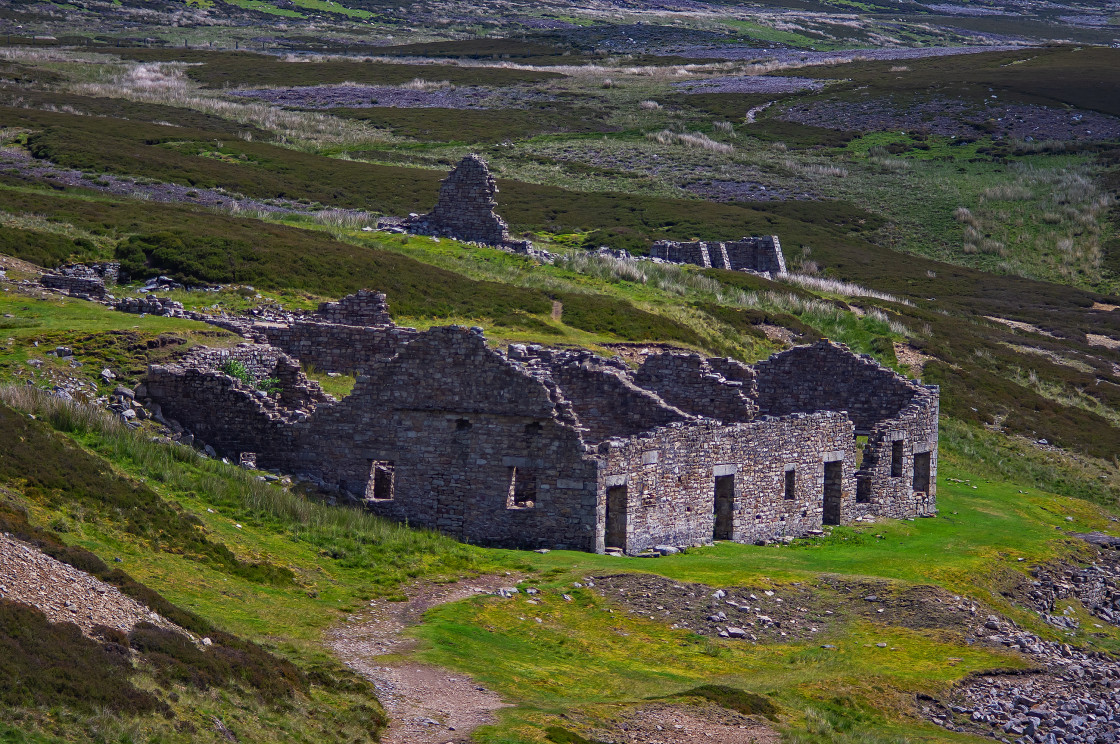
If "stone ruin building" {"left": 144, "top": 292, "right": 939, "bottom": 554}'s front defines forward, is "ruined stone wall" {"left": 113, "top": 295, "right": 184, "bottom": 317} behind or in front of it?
behind

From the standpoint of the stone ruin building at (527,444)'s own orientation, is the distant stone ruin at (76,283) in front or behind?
behind

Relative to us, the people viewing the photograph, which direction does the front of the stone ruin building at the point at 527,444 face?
facing the viewer and to the right of the viewer
